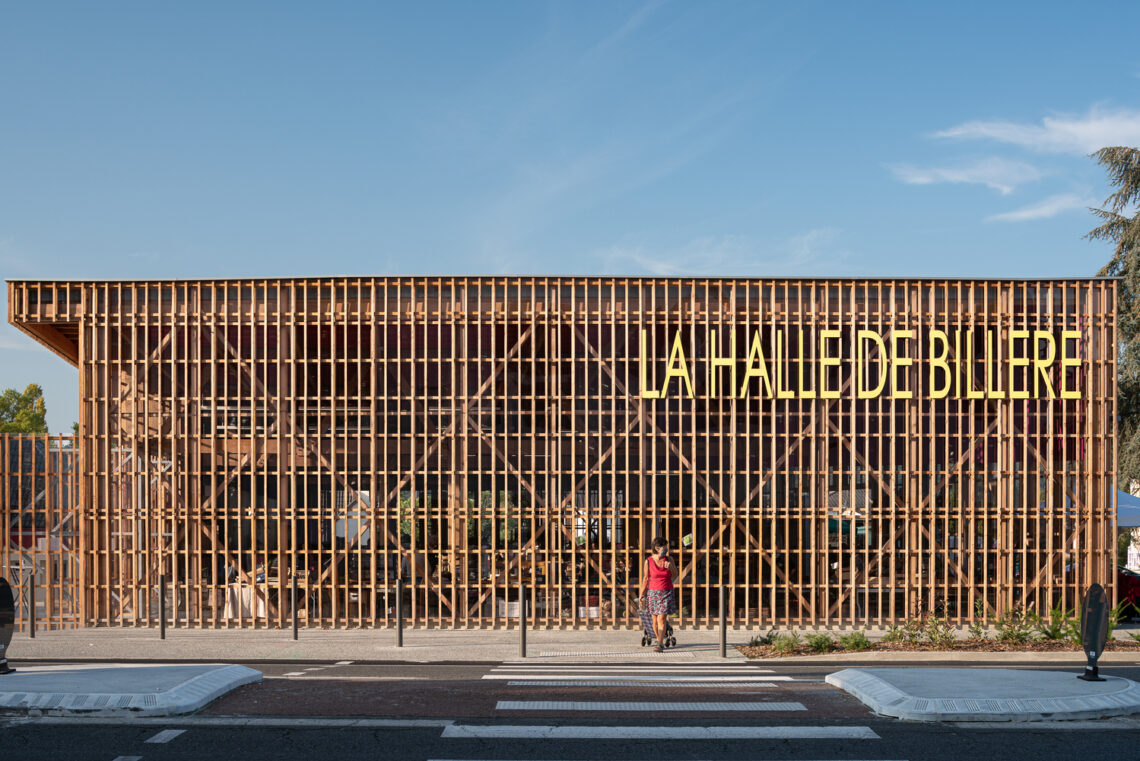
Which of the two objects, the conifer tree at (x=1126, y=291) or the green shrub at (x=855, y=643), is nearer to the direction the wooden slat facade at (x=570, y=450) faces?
the green shrub

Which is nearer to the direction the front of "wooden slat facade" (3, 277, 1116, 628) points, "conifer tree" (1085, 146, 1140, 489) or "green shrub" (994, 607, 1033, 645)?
the green shrub

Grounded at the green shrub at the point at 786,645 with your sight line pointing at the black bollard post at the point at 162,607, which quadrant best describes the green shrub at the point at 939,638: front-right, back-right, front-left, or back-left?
back-right

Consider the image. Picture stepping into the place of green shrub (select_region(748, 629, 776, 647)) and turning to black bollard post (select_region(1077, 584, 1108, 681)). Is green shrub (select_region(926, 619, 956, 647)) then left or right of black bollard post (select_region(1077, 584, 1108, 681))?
left

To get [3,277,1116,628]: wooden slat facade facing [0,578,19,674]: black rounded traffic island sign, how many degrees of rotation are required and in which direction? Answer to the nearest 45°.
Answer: approximately 45° to its right

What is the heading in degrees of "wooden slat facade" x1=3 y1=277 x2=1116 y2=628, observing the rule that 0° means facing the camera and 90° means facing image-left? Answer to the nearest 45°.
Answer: approximately 0°

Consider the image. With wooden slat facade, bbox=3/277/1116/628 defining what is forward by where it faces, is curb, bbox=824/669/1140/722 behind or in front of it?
in front

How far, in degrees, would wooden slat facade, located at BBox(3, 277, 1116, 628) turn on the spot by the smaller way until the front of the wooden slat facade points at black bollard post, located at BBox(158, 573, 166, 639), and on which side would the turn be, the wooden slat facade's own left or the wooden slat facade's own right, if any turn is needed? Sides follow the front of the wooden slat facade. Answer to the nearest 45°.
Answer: approximately 90° to the wooden slat facade's own right
